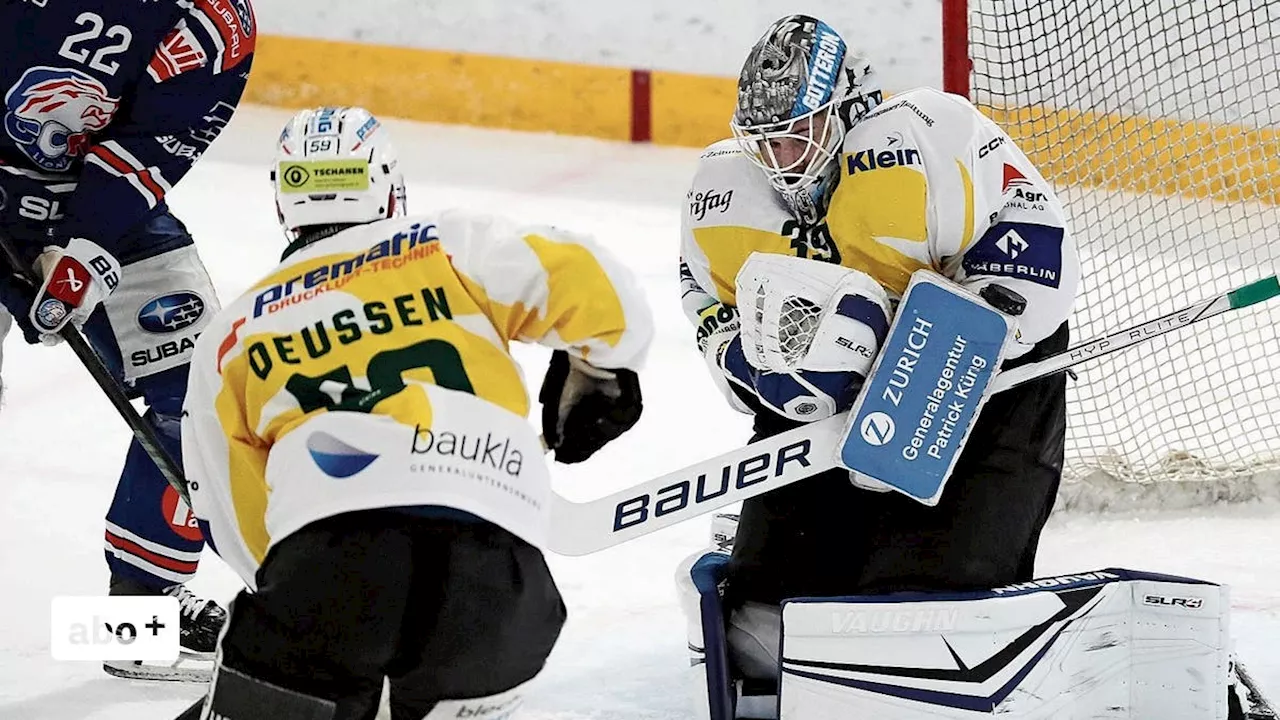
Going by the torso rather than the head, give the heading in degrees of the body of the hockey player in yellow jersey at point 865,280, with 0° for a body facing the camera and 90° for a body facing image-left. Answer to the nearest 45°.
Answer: approximately 45°

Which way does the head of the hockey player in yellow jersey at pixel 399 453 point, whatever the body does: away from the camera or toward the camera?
away from the camera

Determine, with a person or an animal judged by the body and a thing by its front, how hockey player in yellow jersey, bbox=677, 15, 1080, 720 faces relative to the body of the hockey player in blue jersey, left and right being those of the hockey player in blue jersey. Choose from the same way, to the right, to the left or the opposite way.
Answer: to the right

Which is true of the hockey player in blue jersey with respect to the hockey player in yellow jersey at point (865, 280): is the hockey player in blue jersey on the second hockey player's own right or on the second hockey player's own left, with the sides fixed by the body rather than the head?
on the second hockey player's own right

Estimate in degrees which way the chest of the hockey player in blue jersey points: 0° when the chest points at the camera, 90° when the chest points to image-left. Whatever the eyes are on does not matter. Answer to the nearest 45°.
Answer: approximately 0°

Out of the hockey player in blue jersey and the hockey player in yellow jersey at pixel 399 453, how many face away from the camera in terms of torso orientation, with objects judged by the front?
1

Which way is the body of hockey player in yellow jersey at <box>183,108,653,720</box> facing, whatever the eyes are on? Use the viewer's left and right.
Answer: facing away from the viewer

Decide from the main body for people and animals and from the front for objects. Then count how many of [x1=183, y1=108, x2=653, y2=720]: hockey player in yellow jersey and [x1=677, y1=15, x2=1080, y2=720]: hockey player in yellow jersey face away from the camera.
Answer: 1

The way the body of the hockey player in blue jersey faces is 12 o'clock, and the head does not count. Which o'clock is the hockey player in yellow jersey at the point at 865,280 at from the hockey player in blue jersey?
The hockey player in yellow jersey is roughly at 10 o'clock from the hockey player in blue jersey.
